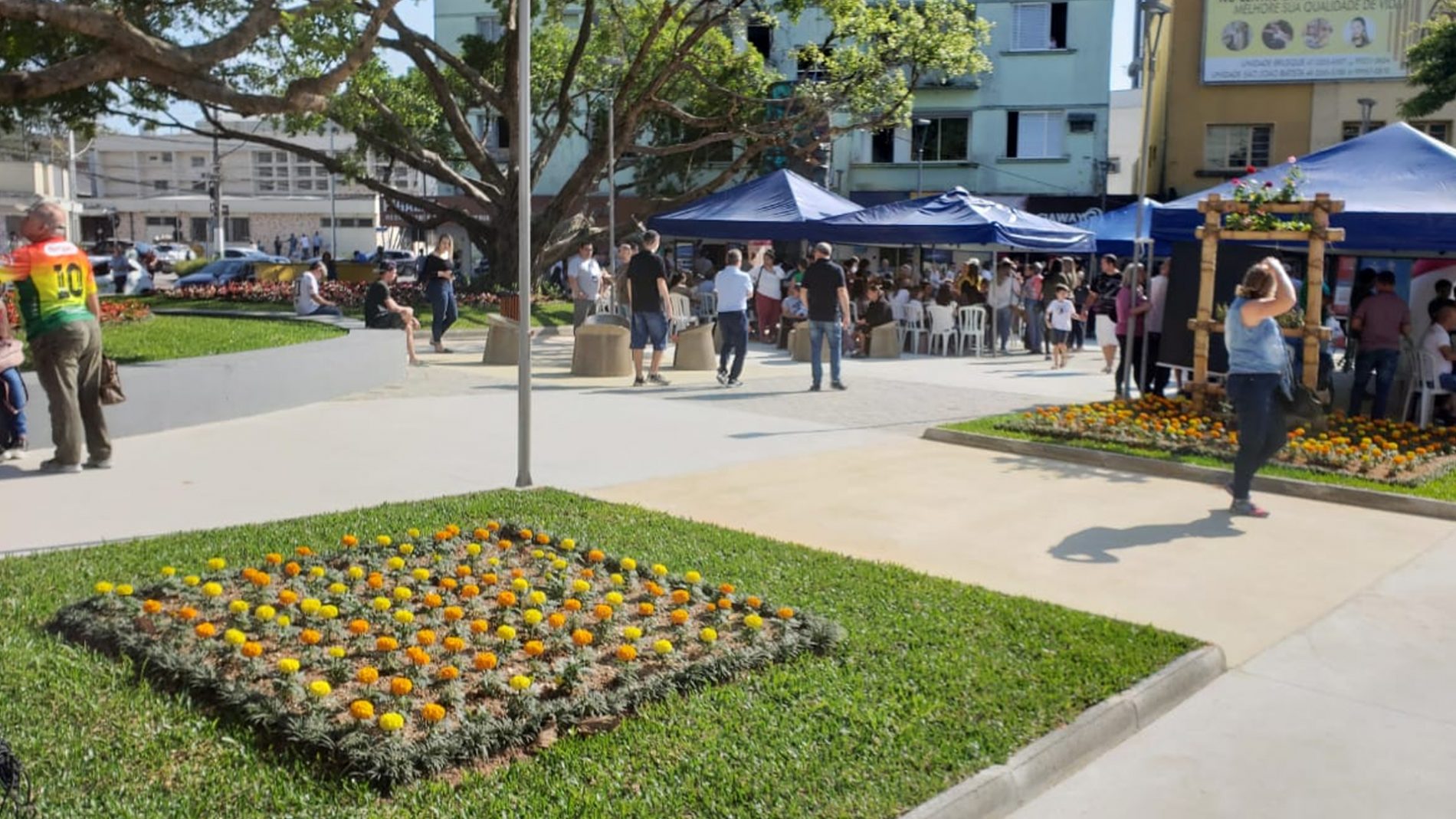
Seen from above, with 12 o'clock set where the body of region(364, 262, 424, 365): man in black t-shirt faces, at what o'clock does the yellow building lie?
The yellow building is roughly at 11 o'clock from the man in black t-shirt.

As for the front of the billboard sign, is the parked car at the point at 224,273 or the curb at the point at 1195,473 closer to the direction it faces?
the curb

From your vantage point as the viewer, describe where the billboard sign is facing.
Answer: facing the viewer

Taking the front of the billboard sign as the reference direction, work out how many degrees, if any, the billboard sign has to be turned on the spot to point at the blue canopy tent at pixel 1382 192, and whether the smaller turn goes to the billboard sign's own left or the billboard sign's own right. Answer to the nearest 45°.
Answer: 0° — it already faces it

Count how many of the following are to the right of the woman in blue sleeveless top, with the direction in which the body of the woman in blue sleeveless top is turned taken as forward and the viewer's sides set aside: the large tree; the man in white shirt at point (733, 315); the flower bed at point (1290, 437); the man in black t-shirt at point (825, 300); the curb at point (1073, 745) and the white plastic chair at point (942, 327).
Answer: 1

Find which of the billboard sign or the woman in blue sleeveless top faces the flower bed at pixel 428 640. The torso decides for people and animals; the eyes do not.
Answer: the billboard sign

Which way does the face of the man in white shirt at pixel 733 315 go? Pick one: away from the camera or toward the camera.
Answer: away from the camera

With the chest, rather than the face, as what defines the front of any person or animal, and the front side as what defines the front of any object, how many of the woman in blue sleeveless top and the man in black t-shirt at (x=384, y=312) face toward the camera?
0

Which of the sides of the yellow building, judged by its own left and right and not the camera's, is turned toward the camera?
front

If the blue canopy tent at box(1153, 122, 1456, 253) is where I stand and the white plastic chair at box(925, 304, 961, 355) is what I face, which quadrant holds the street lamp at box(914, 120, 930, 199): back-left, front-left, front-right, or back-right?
front-right

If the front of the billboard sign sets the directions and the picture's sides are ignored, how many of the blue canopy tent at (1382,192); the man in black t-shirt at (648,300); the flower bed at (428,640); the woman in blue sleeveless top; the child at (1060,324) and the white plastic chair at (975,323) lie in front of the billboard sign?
6

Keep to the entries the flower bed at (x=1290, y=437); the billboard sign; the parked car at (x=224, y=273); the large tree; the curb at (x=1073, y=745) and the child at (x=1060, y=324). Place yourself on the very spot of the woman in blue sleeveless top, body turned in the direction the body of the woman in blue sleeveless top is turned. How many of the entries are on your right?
1

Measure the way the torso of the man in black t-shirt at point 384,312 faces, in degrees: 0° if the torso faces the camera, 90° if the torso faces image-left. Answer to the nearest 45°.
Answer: approximately 270°
